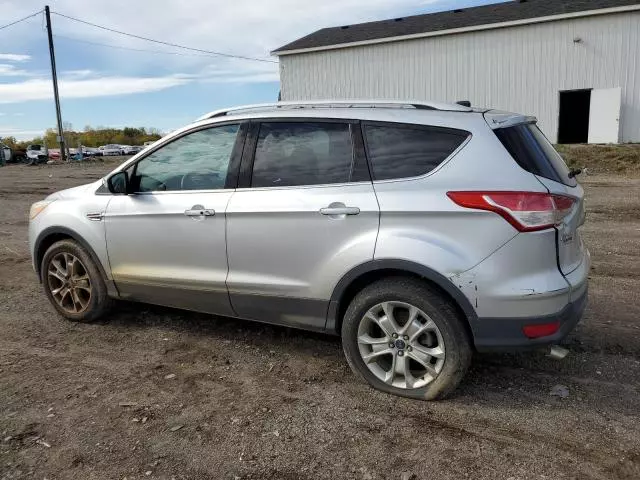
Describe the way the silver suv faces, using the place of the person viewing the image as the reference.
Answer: facing away from the viewer and to the left of the viewer

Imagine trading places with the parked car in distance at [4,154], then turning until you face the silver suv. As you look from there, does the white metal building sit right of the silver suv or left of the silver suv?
left

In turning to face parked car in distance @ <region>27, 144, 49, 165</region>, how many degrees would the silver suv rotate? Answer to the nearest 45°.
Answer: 0° — it already faces it

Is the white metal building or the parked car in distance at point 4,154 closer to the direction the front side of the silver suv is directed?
the parked car in distance

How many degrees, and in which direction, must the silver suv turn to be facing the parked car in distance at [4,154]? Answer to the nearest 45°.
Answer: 0° — it already faces it

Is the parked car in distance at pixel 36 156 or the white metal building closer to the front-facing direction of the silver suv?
the parked car in distance

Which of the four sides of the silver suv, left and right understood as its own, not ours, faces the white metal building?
right
